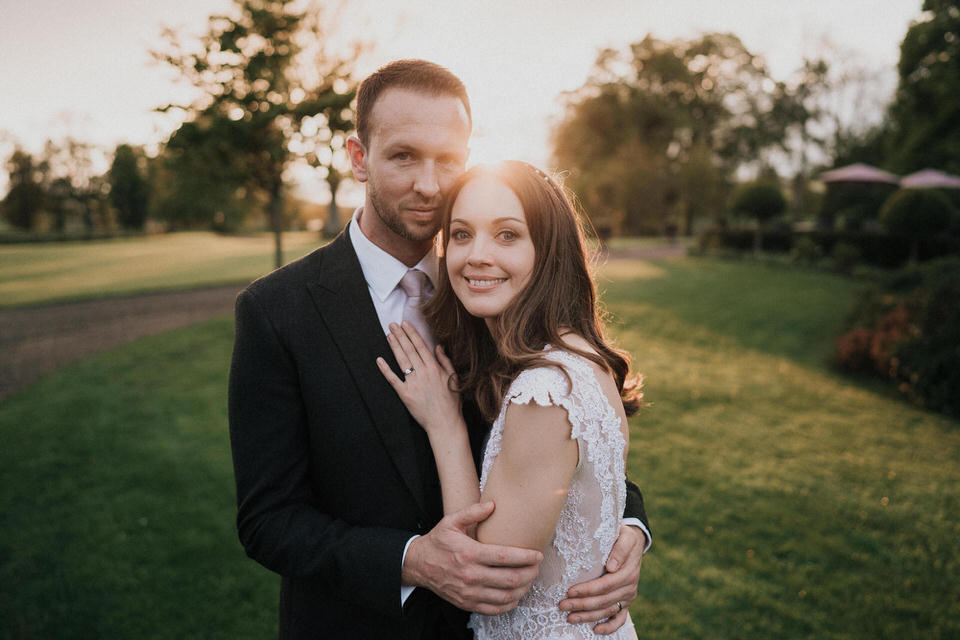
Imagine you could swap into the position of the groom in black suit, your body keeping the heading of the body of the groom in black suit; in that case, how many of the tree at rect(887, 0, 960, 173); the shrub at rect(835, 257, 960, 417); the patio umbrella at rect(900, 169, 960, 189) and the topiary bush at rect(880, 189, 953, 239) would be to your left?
4

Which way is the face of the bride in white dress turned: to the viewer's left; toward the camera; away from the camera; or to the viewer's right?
toward the camera

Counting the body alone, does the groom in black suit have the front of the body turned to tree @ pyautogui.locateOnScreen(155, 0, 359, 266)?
no

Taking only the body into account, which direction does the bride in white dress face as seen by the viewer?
to the viewer's left

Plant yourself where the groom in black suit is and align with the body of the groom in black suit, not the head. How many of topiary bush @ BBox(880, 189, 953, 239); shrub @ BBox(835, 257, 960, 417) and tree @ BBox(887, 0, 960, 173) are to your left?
3

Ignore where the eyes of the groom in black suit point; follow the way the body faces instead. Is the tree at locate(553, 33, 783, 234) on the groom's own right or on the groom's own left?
on the groom's own left

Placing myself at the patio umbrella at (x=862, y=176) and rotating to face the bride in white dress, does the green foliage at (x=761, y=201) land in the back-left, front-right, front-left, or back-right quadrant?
front-right

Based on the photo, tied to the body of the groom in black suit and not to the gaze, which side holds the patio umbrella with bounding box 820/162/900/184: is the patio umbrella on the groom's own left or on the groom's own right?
on the groom's own left

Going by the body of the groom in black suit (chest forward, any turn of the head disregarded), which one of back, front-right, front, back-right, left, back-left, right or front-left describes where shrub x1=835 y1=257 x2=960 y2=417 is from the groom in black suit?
left

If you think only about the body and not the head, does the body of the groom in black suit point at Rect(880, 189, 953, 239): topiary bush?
no

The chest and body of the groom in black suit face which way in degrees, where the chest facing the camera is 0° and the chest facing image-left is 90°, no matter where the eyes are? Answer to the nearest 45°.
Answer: approximately 315°

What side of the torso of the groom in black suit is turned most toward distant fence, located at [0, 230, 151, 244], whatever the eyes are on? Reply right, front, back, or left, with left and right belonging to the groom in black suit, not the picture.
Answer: back
